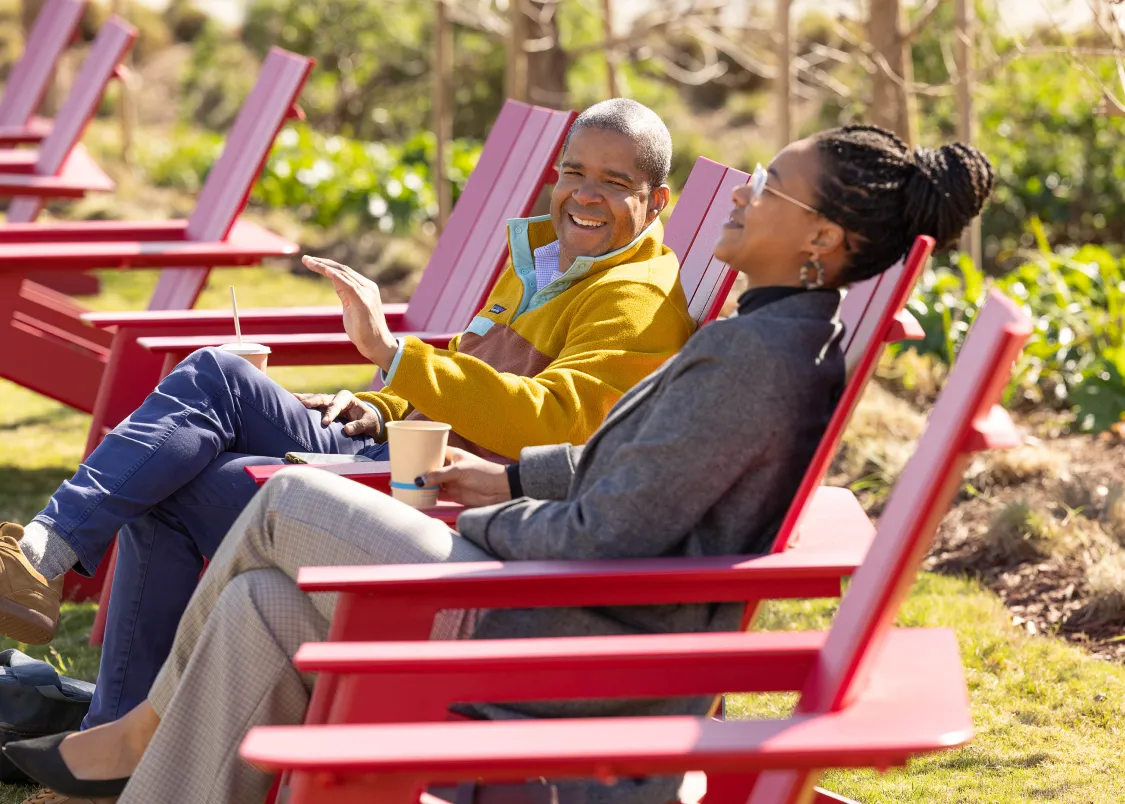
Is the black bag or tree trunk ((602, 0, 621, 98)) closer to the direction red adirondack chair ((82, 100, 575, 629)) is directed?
the black bag

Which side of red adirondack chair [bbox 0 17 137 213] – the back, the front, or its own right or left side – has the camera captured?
left

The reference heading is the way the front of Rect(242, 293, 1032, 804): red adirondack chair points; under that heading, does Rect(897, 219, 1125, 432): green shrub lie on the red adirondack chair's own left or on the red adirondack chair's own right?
on the red adirondack chair's own right

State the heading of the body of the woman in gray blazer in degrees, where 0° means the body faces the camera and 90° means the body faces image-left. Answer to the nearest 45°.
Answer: approximately 90°

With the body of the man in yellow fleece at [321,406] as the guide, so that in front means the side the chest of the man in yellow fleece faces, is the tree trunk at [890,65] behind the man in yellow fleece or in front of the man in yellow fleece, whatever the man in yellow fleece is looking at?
behind

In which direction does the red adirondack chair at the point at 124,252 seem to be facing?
to the viewer's left

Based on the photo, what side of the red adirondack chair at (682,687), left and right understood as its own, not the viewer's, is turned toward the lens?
left

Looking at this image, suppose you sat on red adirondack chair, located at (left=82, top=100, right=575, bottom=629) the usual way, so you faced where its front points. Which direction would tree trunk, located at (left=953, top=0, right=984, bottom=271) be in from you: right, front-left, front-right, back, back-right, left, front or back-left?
back
